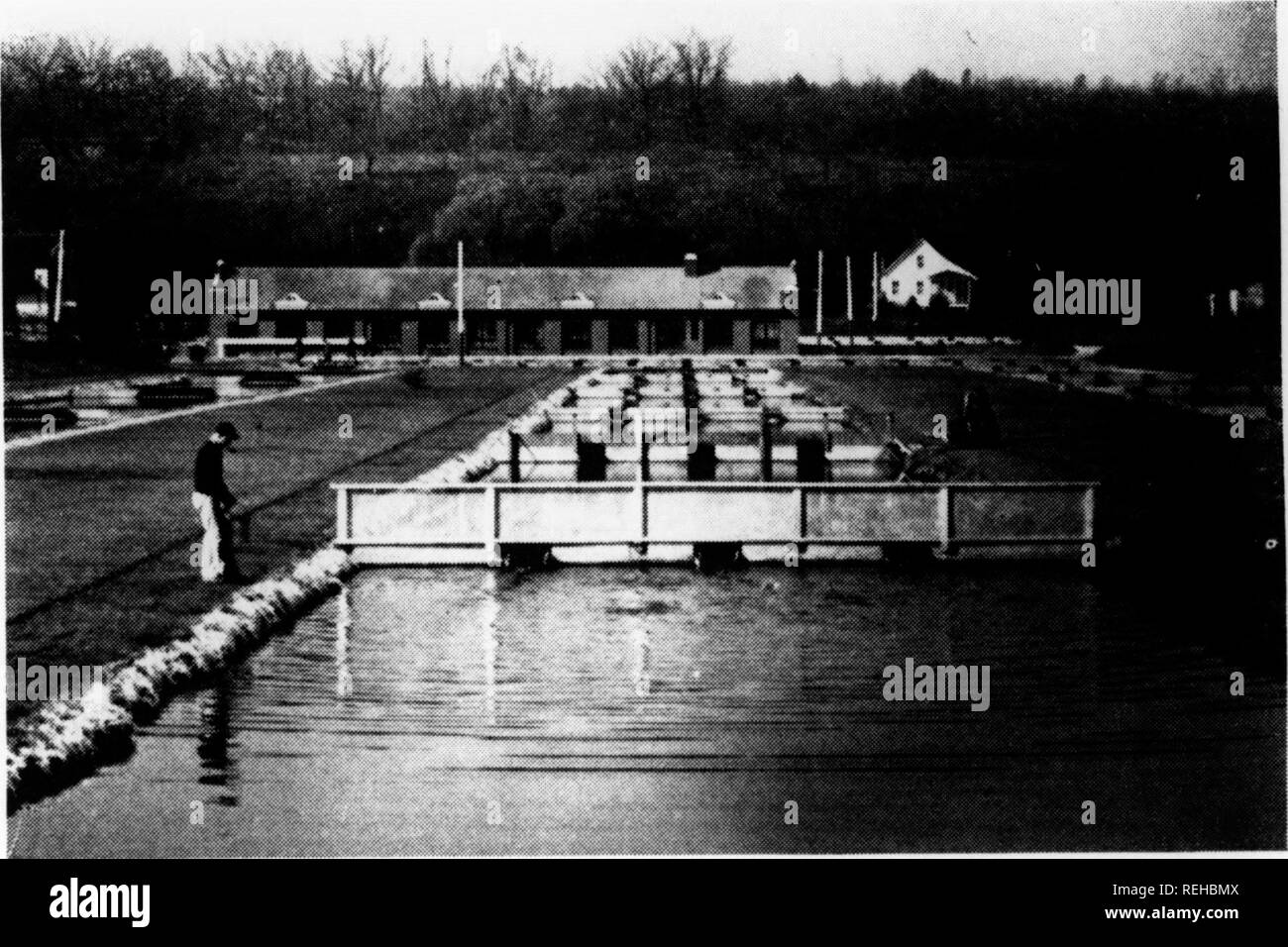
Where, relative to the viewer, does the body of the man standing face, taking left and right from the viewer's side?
facing to the right of the viewer

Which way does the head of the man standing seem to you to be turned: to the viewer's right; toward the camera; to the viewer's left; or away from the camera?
to the viewer's right

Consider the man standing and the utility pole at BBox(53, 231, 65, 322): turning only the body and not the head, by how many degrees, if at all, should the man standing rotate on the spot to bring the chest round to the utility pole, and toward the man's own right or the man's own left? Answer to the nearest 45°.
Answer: approximately 90° to the man's own left

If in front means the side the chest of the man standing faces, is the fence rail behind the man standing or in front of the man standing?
in front

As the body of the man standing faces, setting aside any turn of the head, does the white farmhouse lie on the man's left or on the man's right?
on the man's left

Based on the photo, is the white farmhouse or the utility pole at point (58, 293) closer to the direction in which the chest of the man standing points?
the white farmhouse
